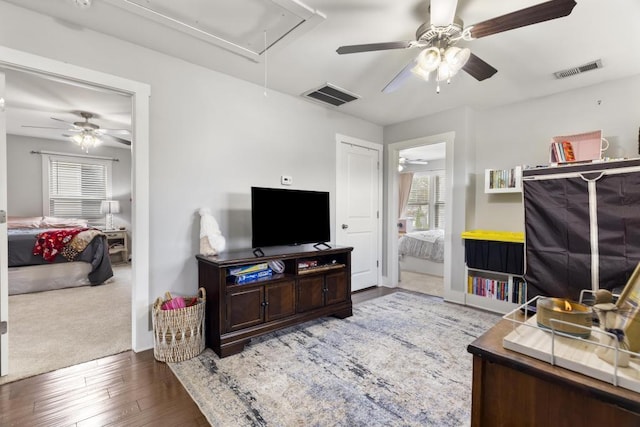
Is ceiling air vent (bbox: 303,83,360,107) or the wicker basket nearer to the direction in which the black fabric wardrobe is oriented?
the wicker basket

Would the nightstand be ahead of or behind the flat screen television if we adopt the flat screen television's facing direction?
behind

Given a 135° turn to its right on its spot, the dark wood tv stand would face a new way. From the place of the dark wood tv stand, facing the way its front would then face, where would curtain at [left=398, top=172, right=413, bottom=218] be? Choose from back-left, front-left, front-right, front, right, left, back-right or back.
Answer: back-right

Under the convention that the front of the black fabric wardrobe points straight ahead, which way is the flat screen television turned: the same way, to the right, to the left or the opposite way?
to the left

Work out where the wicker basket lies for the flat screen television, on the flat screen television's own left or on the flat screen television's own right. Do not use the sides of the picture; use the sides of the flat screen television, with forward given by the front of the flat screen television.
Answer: on the flat screen television's own right

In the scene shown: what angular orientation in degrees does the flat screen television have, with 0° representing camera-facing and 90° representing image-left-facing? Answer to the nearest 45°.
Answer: approximately 315°

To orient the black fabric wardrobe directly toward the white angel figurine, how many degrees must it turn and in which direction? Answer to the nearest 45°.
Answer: approximately 90° to its right

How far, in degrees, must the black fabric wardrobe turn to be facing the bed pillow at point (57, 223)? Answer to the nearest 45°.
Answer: approximately 90° to its right
